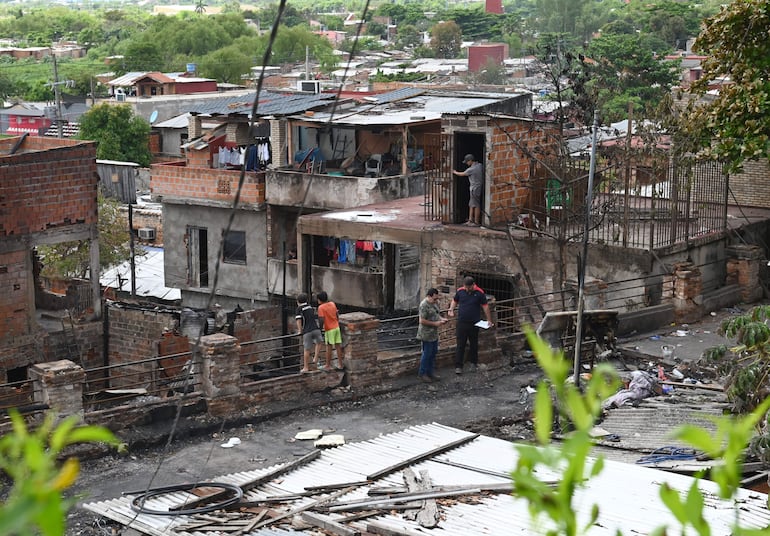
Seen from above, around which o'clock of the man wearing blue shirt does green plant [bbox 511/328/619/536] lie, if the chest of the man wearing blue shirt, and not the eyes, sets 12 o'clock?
The green plant is roughly at 12 o'clock from the man wearing blue shirt.

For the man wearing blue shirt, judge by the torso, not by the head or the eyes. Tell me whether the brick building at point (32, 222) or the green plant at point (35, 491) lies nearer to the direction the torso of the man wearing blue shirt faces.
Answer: the green plant

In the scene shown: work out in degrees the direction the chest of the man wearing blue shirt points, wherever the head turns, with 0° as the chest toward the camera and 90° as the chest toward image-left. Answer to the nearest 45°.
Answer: approximately 0°

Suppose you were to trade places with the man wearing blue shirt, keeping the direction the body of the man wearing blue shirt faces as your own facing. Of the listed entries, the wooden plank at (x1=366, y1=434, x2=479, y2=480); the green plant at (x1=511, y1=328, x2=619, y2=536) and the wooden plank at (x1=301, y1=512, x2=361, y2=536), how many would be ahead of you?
3

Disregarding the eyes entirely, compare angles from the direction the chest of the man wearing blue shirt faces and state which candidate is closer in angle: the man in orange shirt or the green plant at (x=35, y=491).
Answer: the green plant

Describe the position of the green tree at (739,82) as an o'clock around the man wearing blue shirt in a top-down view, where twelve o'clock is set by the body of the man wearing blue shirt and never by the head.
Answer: The green tree is roughly at 8 o'clock from the man wearing blue shirt.

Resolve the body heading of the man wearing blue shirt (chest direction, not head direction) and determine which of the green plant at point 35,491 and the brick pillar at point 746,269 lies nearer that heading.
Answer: the green plant

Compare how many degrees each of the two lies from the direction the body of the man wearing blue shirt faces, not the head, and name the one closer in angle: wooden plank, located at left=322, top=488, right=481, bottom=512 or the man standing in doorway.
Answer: the wooden plank

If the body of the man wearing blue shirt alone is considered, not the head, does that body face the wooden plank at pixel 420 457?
yes

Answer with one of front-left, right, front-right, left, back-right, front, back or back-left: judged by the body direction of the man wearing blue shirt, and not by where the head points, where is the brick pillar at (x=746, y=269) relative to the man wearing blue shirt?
back-left

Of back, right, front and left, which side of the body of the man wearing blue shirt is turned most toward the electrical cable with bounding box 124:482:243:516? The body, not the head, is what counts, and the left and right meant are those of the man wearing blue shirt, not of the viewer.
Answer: front

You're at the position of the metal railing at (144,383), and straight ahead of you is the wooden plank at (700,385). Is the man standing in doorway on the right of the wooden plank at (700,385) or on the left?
left

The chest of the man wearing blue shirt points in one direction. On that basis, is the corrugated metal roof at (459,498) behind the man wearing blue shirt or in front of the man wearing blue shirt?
in front
